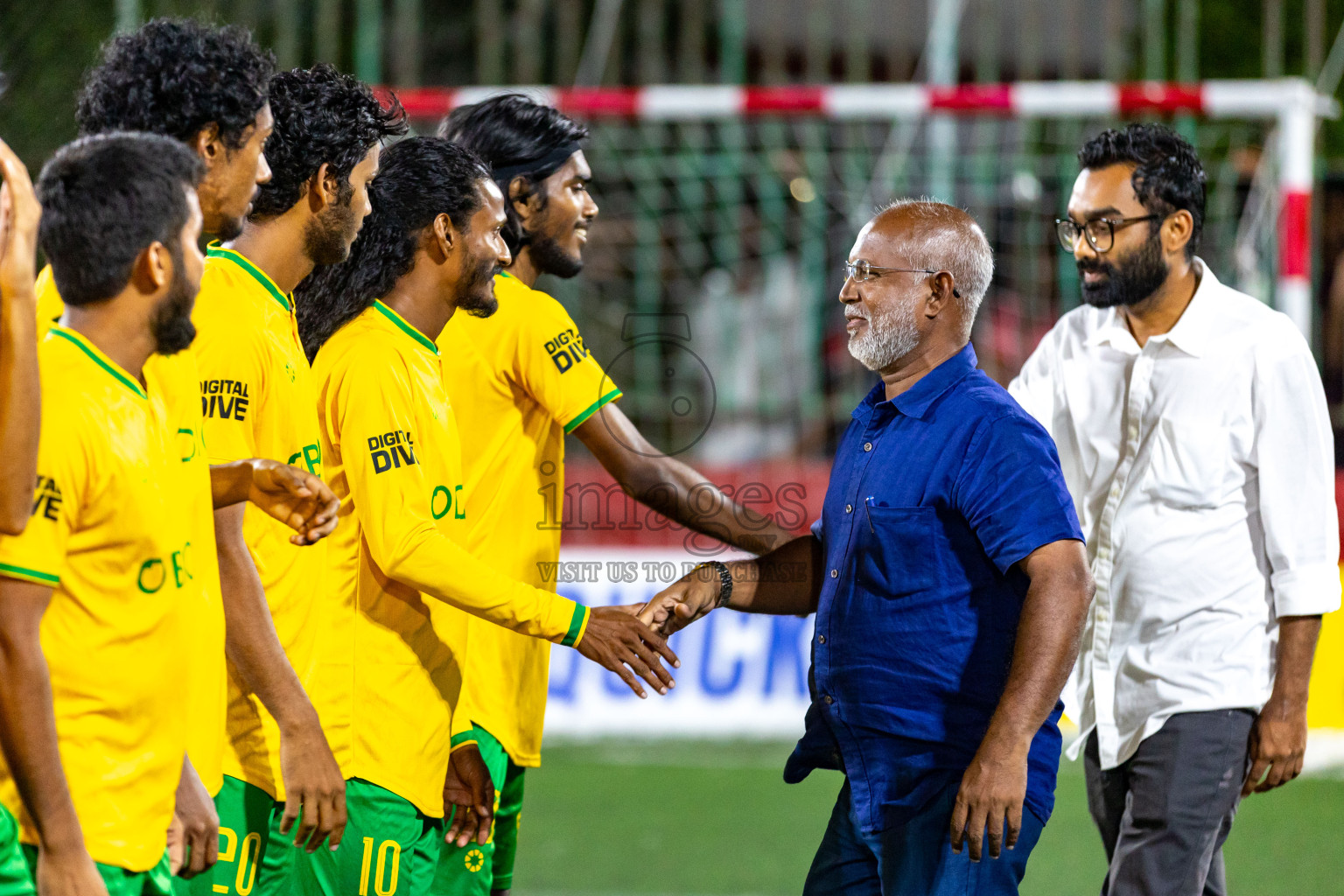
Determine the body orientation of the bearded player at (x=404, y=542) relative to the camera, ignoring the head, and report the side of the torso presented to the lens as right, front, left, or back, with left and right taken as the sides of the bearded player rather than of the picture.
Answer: right

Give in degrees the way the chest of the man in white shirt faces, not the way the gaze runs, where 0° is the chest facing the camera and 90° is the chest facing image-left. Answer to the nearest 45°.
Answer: approximately 45°

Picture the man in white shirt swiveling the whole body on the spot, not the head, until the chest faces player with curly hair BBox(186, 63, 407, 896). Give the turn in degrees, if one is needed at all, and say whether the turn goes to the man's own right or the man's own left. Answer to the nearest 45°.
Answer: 0° — they already face them

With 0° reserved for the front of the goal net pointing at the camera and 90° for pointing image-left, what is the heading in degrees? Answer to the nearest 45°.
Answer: approximately 0°

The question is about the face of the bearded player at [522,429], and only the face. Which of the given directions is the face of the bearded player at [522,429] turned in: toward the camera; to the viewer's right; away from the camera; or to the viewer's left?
to the viewer's right

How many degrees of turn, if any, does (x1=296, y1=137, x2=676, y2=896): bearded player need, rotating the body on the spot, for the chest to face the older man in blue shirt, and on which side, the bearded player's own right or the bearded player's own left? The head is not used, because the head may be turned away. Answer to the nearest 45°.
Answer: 0° — they already face them

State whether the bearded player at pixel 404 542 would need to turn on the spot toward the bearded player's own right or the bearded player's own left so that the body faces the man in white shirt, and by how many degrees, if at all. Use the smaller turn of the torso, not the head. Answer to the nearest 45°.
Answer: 0° — they already face them

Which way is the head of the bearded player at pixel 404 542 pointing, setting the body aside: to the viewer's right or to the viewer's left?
to the viewer's right

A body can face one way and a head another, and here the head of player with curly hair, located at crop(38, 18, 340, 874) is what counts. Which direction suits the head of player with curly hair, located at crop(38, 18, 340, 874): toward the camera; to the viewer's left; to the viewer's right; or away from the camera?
to the viewer's right

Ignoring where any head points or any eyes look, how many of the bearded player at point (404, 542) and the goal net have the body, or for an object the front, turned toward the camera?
1
